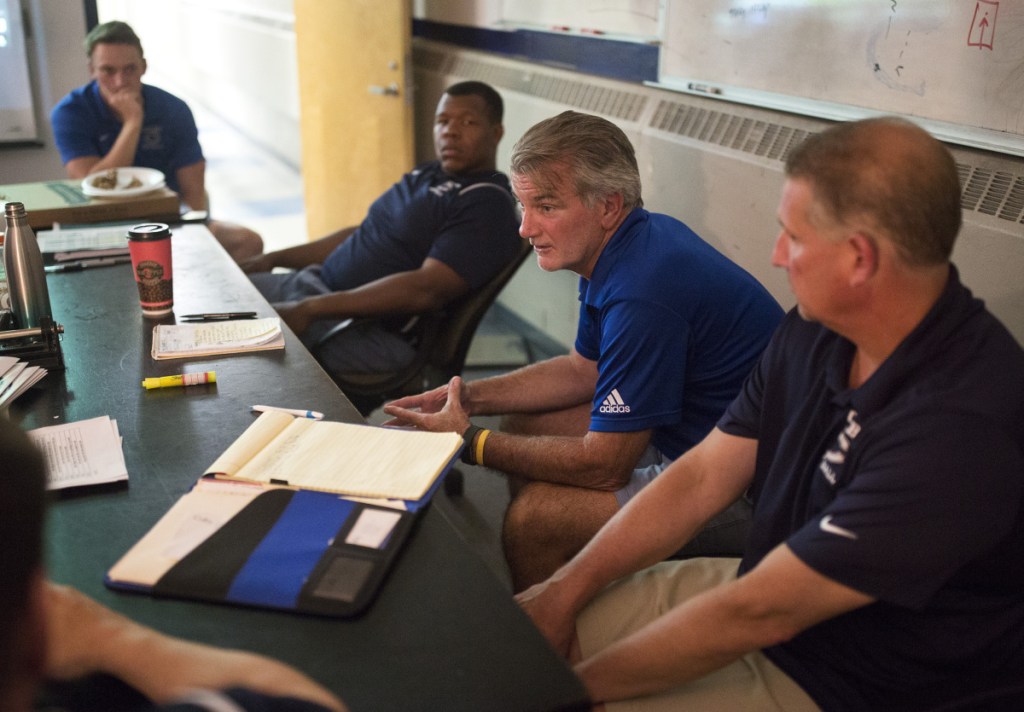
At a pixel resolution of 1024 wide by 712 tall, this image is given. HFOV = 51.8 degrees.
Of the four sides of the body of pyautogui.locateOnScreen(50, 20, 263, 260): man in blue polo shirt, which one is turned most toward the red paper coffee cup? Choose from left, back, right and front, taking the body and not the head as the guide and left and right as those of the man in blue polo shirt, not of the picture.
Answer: front

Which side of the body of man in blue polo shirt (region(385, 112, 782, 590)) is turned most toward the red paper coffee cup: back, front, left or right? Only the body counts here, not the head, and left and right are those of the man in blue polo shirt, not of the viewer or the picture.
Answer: front

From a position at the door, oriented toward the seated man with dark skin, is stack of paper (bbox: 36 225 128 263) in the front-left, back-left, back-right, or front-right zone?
front-right

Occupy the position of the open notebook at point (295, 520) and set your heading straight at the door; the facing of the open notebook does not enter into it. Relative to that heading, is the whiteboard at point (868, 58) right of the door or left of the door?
right

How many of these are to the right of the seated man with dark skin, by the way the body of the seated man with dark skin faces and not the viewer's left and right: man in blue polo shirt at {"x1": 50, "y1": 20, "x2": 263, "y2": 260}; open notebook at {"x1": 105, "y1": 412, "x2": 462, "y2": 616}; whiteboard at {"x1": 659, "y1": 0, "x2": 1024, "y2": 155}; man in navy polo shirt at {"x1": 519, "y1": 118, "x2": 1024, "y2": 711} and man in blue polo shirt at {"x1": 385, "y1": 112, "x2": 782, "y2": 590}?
1

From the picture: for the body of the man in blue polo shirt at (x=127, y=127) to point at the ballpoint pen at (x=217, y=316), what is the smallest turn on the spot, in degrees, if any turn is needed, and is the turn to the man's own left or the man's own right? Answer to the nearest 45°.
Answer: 0° — they already face it

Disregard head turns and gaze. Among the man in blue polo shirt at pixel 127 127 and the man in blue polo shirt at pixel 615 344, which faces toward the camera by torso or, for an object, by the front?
the man in blue polo shirt at pixel 127 127

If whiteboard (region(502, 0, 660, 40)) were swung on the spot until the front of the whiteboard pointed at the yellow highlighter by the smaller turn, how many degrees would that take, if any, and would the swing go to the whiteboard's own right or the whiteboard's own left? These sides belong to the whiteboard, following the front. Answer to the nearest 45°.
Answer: approximately 45° to the whiteboard's own left

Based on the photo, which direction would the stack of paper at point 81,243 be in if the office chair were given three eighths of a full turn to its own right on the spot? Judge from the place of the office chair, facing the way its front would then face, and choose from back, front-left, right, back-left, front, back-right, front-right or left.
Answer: left

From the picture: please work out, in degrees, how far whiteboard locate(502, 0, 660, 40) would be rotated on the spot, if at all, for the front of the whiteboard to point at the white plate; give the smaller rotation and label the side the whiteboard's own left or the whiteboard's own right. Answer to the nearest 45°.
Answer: approximately 45° to the whiteboard's own right

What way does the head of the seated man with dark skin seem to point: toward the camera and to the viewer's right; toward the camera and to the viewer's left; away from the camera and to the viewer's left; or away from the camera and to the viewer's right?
toward the camera and to the viewer's left

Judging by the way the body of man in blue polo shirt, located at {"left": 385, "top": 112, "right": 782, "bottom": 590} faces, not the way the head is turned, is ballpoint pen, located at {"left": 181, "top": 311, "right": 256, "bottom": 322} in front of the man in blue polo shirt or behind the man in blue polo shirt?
in front

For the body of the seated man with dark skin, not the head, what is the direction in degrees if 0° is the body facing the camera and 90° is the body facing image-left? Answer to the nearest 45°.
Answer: approximately 45°

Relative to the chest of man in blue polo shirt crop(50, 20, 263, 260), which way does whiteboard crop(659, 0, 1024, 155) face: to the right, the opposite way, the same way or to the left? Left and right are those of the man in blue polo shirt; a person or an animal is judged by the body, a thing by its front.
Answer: to the right

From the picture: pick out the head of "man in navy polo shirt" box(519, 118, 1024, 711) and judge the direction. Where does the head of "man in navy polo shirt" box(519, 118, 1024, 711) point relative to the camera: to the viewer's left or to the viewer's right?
to the viewer's left

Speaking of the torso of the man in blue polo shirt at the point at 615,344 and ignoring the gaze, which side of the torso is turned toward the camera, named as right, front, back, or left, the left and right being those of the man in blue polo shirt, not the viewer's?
left

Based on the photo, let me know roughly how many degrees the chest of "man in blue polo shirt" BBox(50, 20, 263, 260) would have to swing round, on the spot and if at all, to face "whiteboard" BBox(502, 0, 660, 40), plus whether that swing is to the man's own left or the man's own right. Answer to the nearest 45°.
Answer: approximately 45° to the man's own left

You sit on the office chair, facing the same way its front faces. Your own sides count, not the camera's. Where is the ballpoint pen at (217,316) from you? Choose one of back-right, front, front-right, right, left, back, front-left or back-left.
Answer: front

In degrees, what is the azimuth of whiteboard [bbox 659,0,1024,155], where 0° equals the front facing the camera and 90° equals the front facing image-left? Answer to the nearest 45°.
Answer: approximately 45°

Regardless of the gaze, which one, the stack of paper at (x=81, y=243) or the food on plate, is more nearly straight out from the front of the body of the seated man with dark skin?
the stack of paper
